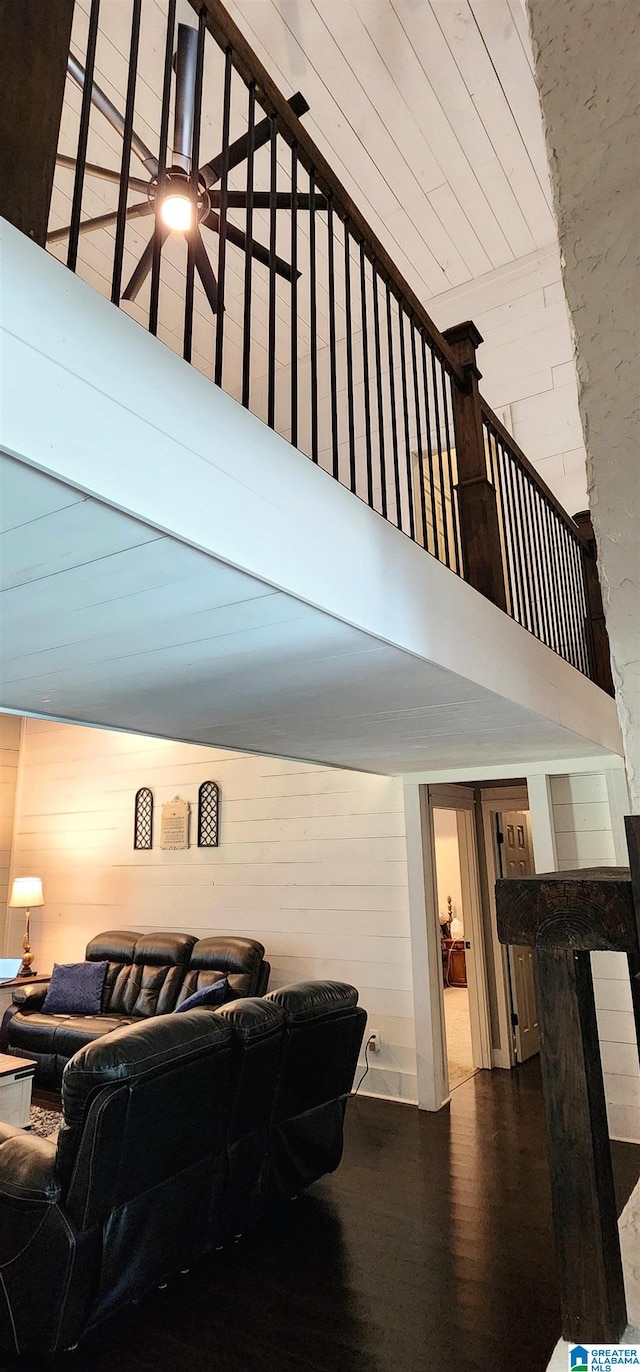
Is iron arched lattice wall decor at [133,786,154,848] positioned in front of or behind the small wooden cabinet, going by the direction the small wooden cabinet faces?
in front

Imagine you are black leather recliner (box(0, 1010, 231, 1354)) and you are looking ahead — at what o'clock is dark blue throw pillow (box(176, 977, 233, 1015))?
The dark blue throw pillow is roughly at 2 o'clock from the black leather recliner.

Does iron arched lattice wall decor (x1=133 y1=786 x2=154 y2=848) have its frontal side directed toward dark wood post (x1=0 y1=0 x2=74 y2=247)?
yes

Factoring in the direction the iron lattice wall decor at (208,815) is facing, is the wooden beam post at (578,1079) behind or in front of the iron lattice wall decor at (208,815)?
in front

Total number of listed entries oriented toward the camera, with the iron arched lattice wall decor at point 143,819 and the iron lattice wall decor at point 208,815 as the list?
2

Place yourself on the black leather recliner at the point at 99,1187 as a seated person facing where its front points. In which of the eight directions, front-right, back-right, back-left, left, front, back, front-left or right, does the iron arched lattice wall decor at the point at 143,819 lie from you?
front-right

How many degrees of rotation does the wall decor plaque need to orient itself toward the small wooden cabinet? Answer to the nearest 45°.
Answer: approximately 135° to its left

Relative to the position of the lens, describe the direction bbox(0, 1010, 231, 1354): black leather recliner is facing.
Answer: facing away from the viewer and to the left of the viewer

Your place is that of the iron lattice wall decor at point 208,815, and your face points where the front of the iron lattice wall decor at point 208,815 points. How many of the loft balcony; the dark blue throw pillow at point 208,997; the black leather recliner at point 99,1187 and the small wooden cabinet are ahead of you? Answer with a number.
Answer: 3

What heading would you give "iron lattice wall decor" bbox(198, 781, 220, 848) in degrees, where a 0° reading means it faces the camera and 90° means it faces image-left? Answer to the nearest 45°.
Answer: approximately 0°

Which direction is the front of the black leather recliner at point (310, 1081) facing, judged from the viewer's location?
facing away from the viewer and to the left of the viewer

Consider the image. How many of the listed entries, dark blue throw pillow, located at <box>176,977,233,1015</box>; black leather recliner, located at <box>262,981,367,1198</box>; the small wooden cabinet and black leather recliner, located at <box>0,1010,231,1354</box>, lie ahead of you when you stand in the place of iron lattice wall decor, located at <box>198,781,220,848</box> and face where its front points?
3

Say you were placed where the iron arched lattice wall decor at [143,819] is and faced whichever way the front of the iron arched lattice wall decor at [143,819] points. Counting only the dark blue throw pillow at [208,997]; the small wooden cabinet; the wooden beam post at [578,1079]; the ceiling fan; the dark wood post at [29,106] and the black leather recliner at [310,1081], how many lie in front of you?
5
